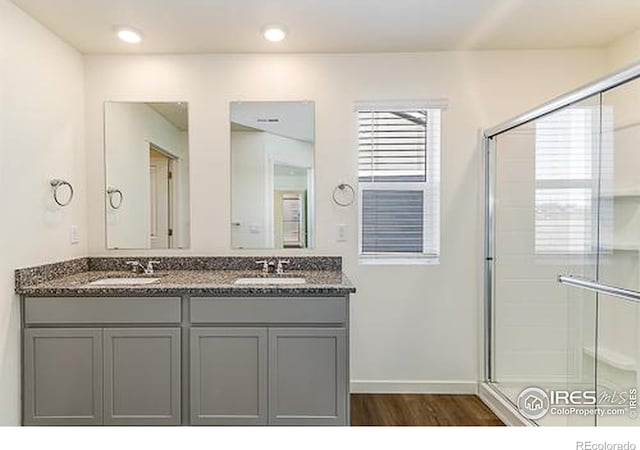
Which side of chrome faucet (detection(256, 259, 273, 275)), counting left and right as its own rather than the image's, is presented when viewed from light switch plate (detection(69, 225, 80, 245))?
right

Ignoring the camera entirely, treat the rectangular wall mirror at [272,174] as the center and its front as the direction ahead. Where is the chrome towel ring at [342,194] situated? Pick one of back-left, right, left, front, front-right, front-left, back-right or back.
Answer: left

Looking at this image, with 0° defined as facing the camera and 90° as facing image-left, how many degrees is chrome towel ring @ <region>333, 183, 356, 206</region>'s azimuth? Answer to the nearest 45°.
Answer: approximately 0°

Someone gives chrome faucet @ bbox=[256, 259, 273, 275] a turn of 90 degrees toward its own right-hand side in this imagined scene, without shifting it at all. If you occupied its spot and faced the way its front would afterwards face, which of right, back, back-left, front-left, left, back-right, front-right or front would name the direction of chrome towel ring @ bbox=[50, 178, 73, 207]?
front

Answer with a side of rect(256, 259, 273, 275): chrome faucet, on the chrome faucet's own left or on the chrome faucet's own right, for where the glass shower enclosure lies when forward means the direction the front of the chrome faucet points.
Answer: on the chrome faucet's own left

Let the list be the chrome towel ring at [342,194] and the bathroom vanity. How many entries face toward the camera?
2

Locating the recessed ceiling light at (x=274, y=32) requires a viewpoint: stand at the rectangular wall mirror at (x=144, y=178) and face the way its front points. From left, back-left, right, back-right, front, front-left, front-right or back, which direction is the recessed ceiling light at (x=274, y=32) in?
front-left

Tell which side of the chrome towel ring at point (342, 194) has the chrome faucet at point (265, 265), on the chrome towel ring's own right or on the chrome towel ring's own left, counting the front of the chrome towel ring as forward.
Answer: on the chrome towel ring's own right

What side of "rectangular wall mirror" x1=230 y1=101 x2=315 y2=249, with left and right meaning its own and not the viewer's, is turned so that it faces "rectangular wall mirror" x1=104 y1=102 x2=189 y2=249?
right
